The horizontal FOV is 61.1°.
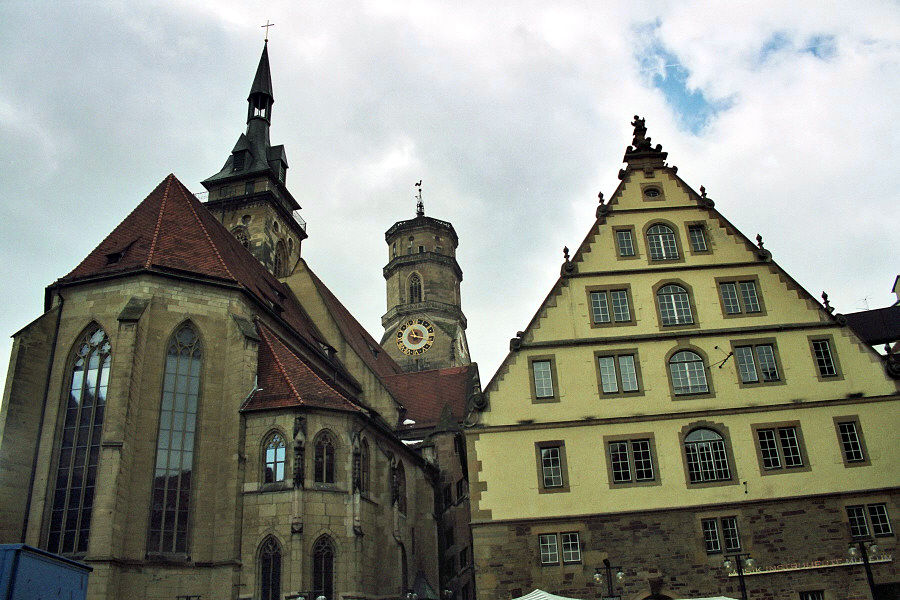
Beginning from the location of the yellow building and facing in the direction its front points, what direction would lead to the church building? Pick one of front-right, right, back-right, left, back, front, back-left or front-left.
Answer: right

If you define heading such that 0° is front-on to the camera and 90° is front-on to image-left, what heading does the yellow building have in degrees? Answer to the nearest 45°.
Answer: approximately 0°
